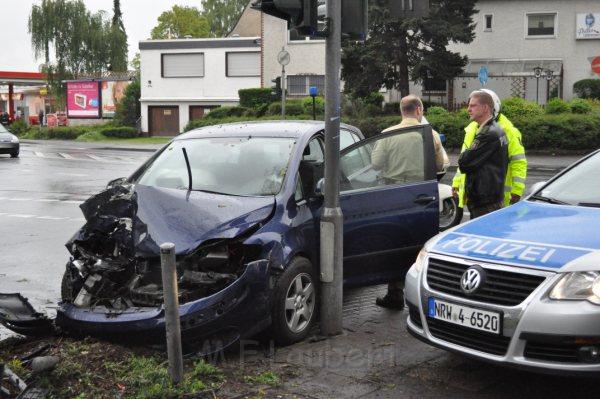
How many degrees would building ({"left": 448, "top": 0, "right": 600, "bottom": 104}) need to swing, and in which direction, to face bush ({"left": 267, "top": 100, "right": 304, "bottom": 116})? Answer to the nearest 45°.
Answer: approximately 45° to its right

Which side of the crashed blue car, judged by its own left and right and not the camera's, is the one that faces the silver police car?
left

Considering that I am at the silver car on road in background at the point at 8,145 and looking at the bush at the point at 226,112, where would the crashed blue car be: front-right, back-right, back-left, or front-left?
back-right

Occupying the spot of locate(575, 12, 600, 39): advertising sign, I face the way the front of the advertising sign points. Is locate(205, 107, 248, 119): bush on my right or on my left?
on my right

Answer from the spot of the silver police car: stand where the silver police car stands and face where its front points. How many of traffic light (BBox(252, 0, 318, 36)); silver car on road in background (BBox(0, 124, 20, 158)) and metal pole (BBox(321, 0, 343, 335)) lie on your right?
3

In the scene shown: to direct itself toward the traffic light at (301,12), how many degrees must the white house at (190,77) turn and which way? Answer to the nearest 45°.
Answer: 0° — it already faces it
